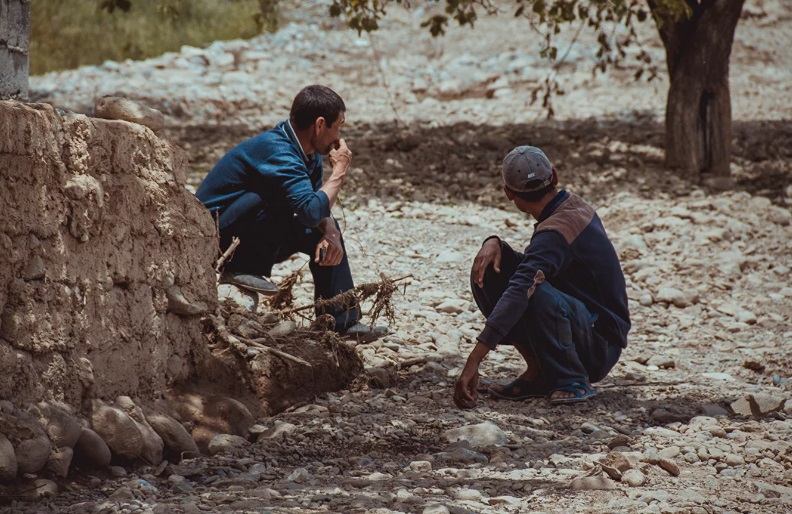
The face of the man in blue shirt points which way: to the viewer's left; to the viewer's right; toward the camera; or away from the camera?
to the viewer's right

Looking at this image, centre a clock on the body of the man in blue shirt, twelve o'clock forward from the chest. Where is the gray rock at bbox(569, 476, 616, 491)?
The gray rock is roughly at 2 o'clock from the man in blue shirt.

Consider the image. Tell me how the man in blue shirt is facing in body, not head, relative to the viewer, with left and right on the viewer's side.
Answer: facing to the right of the viewer

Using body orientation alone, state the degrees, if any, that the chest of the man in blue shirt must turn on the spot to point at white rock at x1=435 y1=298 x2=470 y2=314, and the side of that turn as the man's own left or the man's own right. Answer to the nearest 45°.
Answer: approximately 45° to the man's own left

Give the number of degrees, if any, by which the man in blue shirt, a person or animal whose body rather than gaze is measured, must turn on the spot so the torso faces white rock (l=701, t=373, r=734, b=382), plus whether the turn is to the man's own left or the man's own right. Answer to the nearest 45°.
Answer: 0° — they already face it

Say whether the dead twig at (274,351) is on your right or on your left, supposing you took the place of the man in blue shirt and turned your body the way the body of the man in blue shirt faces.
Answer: on your right

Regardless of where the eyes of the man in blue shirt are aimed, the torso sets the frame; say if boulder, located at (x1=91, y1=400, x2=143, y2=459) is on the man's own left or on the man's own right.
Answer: on the man's own right

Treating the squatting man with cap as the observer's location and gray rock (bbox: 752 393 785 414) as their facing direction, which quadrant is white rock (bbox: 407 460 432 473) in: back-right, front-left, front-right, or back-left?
back-right

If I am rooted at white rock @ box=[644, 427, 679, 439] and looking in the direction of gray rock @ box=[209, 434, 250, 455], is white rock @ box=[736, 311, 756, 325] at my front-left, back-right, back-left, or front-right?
back-right

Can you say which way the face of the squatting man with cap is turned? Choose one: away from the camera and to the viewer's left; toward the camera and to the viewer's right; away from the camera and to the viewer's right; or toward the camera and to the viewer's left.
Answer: away from the camera and to the viewer's left
